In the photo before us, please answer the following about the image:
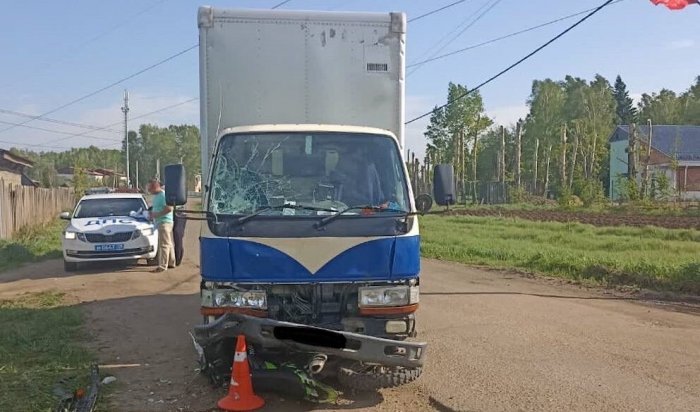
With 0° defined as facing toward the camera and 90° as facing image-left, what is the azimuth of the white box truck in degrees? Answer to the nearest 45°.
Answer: approximately 0°

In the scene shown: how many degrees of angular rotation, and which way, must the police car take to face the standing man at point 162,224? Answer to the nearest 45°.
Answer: approximately 45° to its left

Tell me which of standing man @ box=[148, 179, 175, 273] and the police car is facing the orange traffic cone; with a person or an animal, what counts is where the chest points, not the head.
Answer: the police car

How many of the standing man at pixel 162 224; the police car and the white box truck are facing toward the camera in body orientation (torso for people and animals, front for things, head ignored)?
2

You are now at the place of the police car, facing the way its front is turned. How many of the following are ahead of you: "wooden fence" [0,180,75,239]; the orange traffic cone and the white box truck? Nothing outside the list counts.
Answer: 2

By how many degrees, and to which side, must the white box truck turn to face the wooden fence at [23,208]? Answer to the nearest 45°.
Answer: approximately 135° to its right

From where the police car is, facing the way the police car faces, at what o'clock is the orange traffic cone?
The orange traffic cone is roughly at 12 o'clock from the police car.

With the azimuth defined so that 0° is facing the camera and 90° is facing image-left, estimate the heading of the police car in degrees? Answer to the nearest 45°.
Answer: approximately 0°
